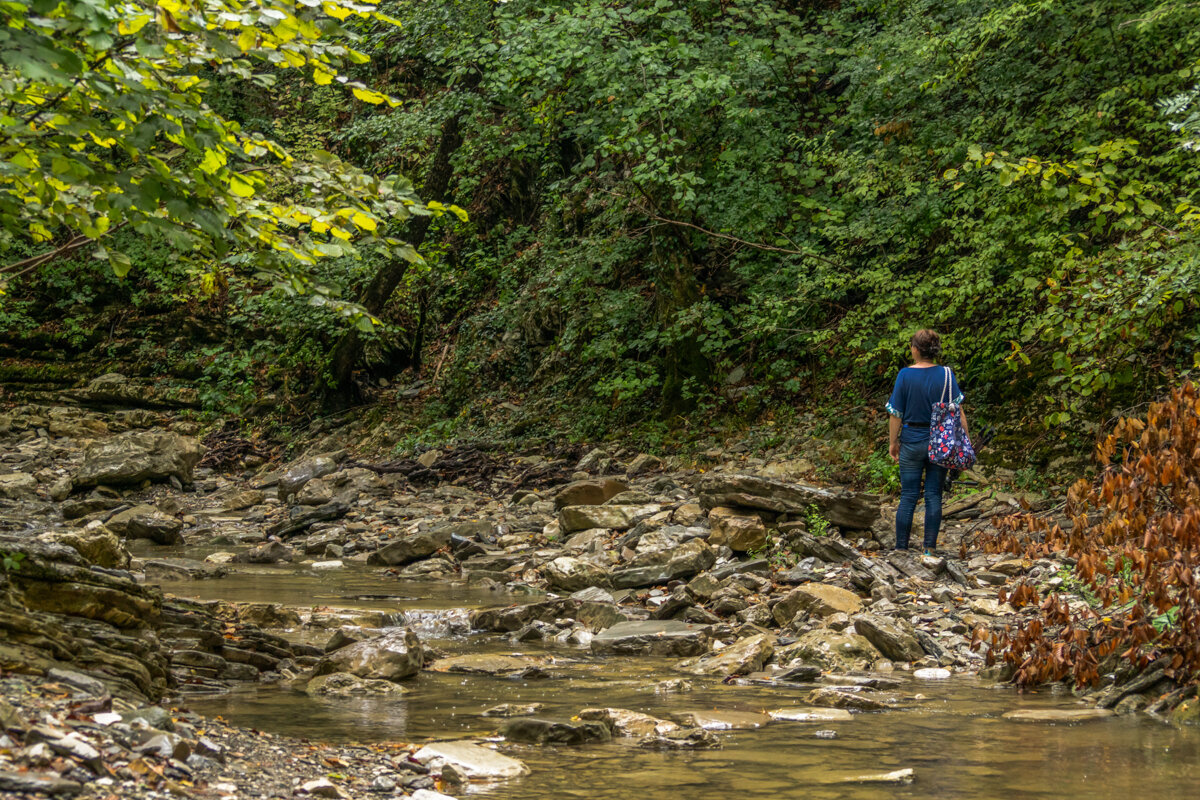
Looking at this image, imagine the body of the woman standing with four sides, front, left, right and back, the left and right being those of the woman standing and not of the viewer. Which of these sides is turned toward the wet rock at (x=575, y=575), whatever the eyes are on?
left

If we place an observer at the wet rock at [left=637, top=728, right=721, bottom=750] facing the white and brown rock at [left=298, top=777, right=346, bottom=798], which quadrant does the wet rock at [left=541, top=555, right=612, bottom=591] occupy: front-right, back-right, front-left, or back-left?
back-right

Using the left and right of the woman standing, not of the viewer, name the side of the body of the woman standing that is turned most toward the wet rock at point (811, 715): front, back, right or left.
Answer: back

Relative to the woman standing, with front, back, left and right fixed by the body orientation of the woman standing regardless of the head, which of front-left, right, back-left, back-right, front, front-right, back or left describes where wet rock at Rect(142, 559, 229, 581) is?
left

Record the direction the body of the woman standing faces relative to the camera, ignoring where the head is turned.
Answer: away from the camera

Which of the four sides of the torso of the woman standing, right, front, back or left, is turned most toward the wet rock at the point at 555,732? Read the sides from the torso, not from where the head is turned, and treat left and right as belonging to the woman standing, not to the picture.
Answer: back

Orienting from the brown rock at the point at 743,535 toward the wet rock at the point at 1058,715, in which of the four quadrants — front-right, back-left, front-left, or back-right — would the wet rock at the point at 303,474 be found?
back-right

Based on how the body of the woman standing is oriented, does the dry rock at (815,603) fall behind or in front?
behind

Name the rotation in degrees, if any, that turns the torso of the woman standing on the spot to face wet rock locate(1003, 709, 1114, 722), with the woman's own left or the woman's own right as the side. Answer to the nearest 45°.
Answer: approximately 180°

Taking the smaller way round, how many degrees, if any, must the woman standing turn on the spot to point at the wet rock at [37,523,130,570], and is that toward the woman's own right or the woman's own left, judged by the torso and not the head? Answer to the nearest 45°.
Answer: approximately 135° to the woman's own left

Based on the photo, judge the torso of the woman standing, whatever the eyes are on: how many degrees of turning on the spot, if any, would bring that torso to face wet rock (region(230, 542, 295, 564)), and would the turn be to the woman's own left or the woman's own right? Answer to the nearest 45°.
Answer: approximately 90° to the woman's own left

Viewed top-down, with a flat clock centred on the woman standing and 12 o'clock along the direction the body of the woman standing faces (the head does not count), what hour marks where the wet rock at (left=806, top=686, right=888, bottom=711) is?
The wet rock is roughly at 6 o'clock from the woman standing.
